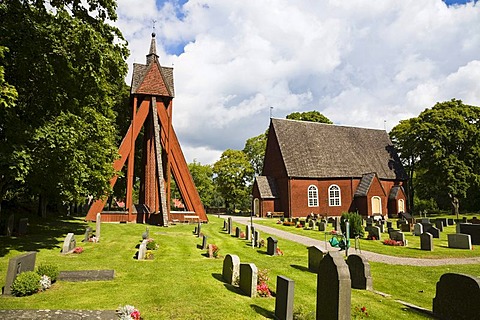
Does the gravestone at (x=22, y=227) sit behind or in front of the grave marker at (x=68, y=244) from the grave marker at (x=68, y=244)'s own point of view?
behind

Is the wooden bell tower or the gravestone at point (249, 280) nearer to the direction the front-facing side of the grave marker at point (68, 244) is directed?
the gravestone

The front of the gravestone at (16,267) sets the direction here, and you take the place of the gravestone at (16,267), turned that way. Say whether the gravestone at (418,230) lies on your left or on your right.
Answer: on your left

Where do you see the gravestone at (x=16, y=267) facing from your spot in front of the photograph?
facing the viewer and to the right of the viewer

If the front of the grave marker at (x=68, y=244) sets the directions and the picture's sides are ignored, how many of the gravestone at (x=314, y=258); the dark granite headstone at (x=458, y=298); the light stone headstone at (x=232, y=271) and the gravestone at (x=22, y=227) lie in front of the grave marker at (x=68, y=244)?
3

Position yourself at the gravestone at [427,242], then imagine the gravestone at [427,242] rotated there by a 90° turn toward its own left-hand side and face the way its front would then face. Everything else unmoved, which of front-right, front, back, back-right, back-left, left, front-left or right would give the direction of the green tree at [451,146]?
back-left

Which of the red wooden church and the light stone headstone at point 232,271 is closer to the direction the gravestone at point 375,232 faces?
the light stone headstone

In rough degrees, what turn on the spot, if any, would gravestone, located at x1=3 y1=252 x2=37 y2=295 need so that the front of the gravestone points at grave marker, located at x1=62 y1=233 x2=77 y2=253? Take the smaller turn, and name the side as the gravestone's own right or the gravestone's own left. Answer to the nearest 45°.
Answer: approximately 135° to the gravestone's own left

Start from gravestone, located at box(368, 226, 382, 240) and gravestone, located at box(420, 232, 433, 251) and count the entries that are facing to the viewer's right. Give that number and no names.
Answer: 0

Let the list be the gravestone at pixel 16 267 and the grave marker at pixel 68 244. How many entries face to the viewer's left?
0

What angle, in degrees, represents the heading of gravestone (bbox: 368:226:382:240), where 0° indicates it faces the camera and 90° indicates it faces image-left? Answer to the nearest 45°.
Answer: approximately 45°

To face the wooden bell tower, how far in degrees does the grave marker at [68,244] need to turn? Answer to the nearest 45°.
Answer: approximately 90° to its left

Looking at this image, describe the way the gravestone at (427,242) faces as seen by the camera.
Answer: facing the viewer and to the left of the viewer

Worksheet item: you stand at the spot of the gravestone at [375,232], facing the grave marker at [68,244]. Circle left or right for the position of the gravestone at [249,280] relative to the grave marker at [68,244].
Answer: left

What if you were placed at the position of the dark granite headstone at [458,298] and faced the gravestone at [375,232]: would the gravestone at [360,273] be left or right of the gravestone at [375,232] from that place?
left
